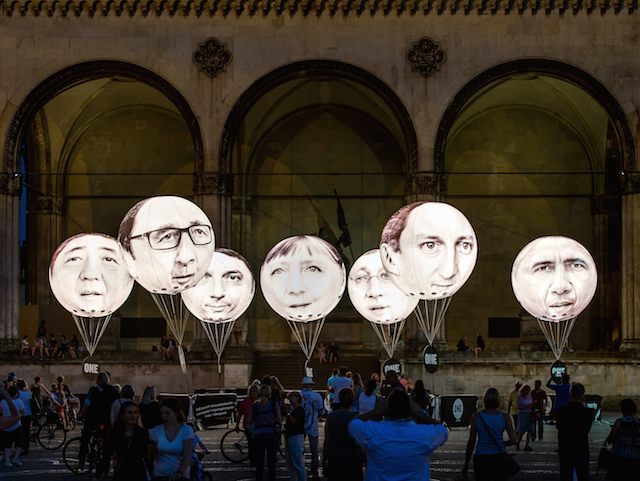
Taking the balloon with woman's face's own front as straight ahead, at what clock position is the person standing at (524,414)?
The person standing is roughly at 10 o'clock from the balloon with woman's face.

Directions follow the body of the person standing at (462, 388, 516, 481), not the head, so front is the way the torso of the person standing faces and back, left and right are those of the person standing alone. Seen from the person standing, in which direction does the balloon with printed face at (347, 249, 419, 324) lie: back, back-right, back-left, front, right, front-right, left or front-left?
front

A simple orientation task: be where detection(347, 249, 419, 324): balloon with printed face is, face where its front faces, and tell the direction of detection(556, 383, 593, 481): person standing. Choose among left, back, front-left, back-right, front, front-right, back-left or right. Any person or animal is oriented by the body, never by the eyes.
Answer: front

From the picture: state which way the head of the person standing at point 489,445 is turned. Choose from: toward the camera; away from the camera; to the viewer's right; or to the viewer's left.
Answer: away from the camera

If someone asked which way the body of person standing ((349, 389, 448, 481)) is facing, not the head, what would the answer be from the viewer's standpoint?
away from the camera

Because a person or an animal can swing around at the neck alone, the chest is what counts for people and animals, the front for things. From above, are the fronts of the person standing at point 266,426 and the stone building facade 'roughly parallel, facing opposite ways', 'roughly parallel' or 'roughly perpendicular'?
roughly parallel, facing opposite ways

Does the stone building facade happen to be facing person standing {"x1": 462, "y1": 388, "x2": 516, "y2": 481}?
yes

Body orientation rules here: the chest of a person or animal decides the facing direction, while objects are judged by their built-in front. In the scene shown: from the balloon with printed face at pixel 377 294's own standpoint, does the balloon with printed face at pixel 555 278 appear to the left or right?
on its left

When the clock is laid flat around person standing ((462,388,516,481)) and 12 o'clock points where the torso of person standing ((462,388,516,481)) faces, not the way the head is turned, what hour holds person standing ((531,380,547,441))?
person standing ((531,380,547,441)) is roughly at 12 o'clock from person standing ((462,388,516,481)).

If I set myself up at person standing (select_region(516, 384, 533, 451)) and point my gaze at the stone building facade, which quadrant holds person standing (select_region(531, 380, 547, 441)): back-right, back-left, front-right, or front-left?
front-right

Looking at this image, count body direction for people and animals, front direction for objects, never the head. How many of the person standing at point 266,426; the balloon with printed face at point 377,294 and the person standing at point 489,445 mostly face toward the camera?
1

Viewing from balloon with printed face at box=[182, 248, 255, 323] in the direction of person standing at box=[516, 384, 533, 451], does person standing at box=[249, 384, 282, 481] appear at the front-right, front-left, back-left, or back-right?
front-right

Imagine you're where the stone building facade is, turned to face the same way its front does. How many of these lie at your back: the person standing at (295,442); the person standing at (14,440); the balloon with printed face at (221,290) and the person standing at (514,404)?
0

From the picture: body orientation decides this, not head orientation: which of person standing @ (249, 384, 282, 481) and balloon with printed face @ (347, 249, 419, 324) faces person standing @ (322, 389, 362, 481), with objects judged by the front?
the balloon with printed face

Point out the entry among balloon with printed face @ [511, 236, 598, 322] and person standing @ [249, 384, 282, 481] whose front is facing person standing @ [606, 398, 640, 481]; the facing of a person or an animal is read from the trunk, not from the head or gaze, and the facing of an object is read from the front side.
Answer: the balloon with printed face

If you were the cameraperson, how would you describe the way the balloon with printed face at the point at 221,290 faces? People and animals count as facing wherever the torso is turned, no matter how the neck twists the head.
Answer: facing the viewer

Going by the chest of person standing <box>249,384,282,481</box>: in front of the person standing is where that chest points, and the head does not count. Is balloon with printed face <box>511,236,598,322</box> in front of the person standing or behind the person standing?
in front

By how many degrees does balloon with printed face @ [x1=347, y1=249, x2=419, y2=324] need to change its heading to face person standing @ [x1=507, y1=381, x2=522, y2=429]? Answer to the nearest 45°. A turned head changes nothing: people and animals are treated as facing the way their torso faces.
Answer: approximately 45° to its left

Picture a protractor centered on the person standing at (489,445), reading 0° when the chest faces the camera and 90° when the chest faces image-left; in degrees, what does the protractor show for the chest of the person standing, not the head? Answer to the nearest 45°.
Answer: approximately 180°

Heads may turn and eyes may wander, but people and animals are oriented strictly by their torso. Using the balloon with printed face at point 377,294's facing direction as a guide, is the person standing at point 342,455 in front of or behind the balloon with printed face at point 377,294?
in front

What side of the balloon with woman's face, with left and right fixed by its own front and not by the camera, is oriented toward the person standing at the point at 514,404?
left

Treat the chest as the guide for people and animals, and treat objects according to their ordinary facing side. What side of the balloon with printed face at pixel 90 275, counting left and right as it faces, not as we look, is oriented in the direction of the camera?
front
